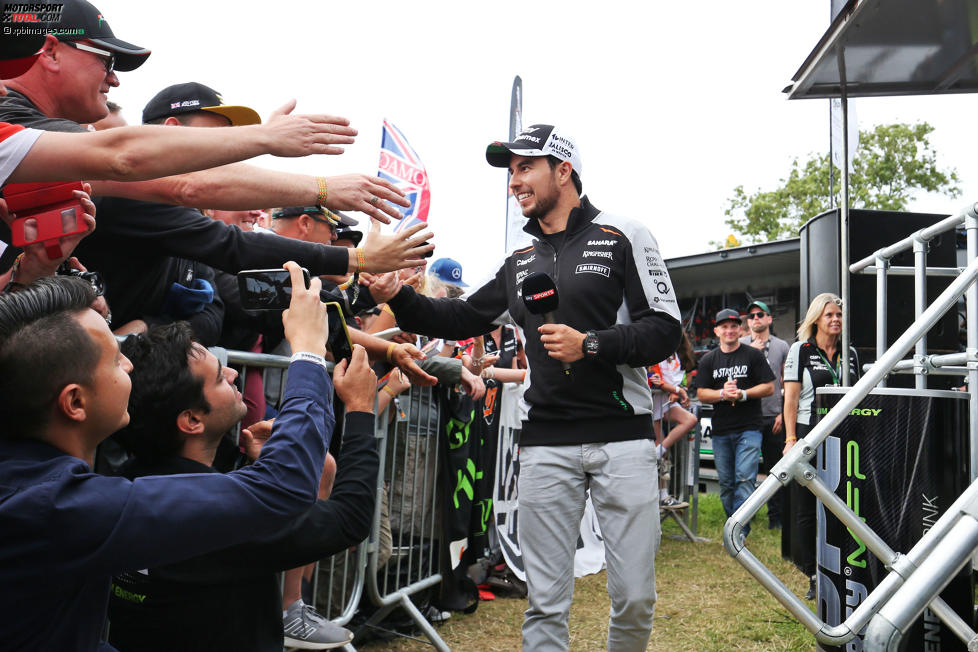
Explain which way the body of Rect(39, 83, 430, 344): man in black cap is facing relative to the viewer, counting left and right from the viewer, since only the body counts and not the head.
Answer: facing to the right of the viewer

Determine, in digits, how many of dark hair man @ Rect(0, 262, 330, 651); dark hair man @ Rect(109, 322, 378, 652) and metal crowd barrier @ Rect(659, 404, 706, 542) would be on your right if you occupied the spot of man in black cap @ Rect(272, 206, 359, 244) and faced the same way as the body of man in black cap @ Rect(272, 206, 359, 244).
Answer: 2

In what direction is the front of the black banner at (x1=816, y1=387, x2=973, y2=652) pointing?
toward the camera

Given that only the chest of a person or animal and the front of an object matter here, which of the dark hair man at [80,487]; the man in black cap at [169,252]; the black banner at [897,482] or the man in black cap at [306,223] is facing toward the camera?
the black banner

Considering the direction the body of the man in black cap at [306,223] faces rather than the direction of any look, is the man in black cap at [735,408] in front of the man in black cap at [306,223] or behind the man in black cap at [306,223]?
in front

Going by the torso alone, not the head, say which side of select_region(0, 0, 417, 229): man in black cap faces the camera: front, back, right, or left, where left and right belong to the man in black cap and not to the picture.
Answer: right

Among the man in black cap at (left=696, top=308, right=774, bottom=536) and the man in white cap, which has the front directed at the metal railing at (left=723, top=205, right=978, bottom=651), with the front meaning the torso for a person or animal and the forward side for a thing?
the man in black cap

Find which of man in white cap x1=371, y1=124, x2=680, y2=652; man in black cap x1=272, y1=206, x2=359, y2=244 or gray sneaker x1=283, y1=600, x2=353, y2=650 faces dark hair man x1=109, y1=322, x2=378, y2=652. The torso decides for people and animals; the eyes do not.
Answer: the man in white cap

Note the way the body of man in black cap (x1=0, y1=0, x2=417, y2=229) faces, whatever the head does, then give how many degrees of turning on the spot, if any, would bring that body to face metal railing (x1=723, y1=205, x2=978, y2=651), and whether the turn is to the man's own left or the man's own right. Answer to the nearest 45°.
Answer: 0° — they already face it

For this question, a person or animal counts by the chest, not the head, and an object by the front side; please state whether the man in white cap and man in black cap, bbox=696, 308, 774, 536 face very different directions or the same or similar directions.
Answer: same or similar directions

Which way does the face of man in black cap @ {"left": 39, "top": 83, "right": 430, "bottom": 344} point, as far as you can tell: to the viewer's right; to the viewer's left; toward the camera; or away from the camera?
to the viewer's right

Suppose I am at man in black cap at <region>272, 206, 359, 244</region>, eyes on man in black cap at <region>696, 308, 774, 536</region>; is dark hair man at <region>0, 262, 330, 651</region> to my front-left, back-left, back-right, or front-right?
back-right

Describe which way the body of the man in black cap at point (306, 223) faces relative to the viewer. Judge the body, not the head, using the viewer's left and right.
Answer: facing to the right of the viewer

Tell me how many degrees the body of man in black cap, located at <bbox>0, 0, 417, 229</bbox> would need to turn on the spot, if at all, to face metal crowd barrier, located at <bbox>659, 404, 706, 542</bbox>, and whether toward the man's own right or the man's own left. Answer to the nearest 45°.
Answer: approximately 45° to the man's own left

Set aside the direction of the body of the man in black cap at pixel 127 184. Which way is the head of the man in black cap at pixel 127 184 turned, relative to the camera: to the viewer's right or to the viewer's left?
to the viewer's right

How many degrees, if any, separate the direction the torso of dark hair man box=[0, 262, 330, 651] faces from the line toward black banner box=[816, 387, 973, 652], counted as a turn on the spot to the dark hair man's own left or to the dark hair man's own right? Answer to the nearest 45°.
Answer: approximately 45° to the dark hair man's own right

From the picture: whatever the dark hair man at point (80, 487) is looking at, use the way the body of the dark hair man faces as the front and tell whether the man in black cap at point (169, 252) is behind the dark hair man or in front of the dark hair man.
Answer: in front
